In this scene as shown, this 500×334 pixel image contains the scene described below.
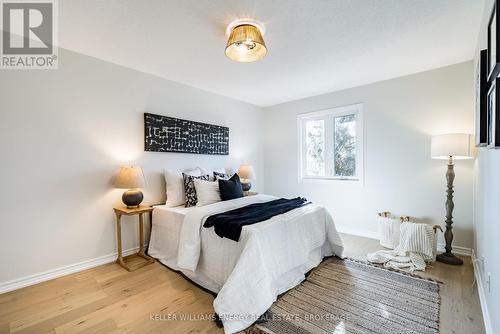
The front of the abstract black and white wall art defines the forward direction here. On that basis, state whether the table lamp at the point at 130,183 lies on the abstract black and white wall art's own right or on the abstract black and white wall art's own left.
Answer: on the abstract black and white wall art's own right

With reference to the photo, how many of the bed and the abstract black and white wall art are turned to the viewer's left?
0

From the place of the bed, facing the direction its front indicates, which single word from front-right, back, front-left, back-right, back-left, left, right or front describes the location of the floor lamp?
front-left

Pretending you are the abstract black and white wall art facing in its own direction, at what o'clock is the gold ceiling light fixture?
The gold ceiling light fixture is roughly at 1 o'clock from the abstract black and white wall art.

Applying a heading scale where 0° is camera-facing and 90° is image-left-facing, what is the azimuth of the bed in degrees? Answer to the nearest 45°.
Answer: approximately 315°

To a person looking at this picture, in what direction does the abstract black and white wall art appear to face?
facing the viewer and to the right of the viewer

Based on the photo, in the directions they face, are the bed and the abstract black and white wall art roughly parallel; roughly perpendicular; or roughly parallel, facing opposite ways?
roughly parallel
